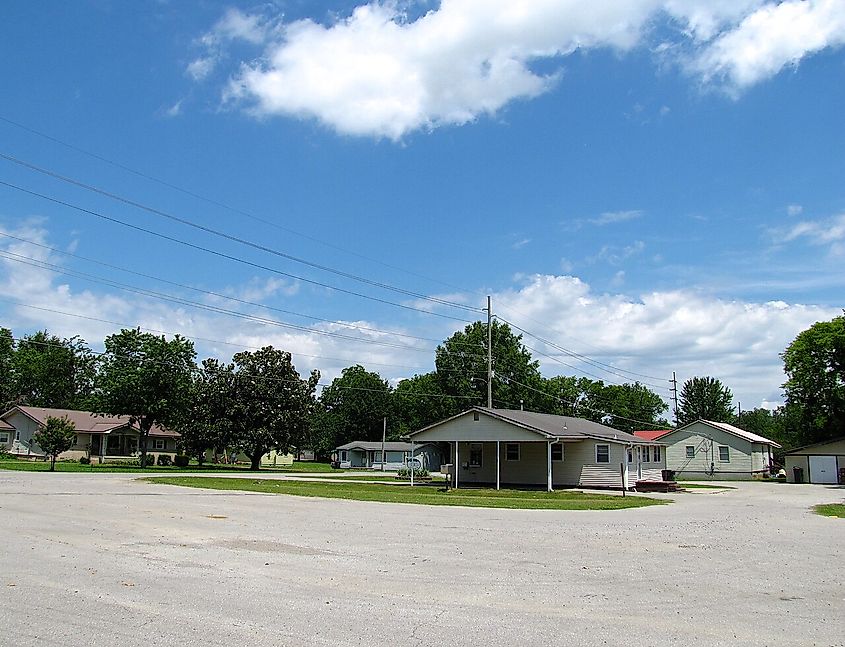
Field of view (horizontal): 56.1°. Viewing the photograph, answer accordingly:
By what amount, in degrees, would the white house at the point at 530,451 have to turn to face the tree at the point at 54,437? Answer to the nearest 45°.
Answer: approximately 45° to its right

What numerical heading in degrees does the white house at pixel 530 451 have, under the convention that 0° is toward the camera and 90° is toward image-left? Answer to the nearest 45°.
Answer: approximately 45°
